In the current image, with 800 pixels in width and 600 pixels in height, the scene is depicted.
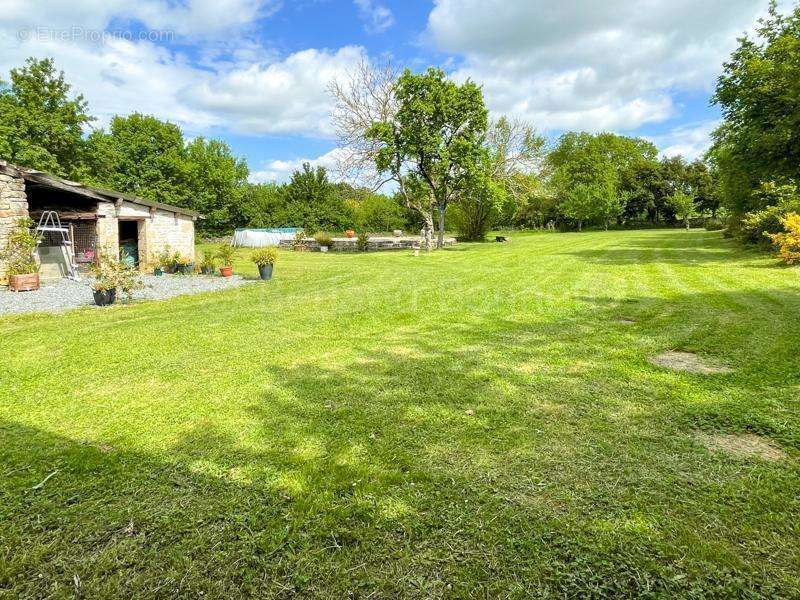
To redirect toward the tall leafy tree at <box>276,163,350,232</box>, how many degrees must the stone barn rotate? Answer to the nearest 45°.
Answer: approximately 90° to its left

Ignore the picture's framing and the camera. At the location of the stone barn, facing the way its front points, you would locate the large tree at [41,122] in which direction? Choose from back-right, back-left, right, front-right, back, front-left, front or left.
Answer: back-left

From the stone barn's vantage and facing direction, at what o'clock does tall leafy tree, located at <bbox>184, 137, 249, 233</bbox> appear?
The tall leafy tree is roughly at 8 o'clock from the stone barn.

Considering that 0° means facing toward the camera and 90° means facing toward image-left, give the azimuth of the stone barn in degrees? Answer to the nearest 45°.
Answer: approximately 315°

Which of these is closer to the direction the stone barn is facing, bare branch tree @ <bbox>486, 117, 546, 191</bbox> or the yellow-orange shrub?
the yellow-orange shrub

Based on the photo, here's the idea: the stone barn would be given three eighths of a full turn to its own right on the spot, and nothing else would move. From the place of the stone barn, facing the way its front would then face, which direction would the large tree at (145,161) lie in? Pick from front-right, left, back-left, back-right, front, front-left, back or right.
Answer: right

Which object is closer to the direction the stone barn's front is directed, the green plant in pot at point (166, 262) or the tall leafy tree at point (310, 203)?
the green plant in pot

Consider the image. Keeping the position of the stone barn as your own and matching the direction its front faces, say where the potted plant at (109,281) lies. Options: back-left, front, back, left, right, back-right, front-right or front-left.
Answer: front-right
